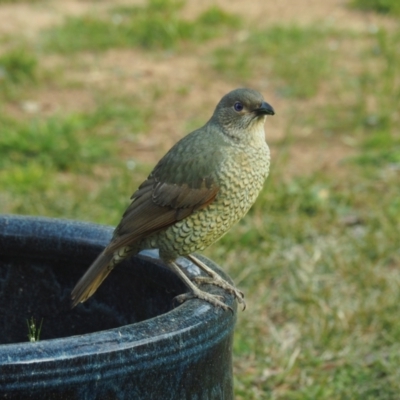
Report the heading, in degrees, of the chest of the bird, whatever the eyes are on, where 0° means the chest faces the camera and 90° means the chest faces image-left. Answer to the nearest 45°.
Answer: approximately 270°
